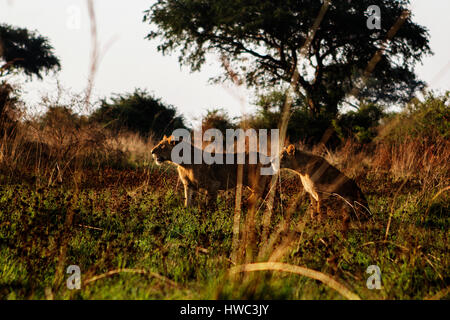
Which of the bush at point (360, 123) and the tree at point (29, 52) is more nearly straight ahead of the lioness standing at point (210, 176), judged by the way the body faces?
the tree

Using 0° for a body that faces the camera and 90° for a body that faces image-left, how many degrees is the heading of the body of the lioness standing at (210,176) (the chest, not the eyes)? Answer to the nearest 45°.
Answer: approximately 90°

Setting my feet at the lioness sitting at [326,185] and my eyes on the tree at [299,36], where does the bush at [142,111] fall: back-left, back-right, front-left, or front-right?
front-left

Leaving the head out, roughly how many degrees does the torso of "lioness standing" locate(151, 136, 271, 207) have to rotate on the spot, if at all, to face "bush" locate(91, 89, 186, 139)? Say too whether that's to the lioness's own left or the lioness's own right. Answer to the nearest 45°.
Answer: approximately 90° to the lioness's own right

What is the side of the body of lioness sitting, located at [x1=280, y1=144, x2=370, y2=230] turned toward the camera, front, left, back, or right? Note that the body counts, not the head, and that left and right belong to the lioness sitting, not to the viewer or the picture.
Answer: left

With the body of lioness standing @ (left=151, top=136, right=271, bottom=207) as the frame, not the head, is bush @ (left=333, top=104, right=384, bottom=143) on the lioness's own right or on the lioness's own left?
on the lioness's own right

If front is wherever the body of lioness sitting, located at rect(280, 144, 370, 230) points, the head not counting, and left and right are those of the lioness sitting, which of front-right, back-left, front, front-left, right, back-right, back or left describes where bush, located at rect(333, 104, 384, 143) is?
right

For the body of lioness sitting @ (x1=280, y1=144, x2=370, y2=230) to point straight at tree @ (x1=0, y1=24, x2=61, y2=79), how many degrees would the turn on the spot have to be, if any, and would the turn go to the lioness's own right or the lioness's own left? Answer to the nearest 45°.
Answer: approximately 45° to the lioness's own right

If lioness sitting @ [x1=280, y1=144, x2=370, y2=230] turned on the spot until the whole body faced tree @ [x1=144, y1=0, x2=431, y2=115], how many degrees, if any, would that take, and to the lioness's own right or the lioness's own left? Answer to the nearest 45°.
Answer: approximately 90° to the lioness's own right
